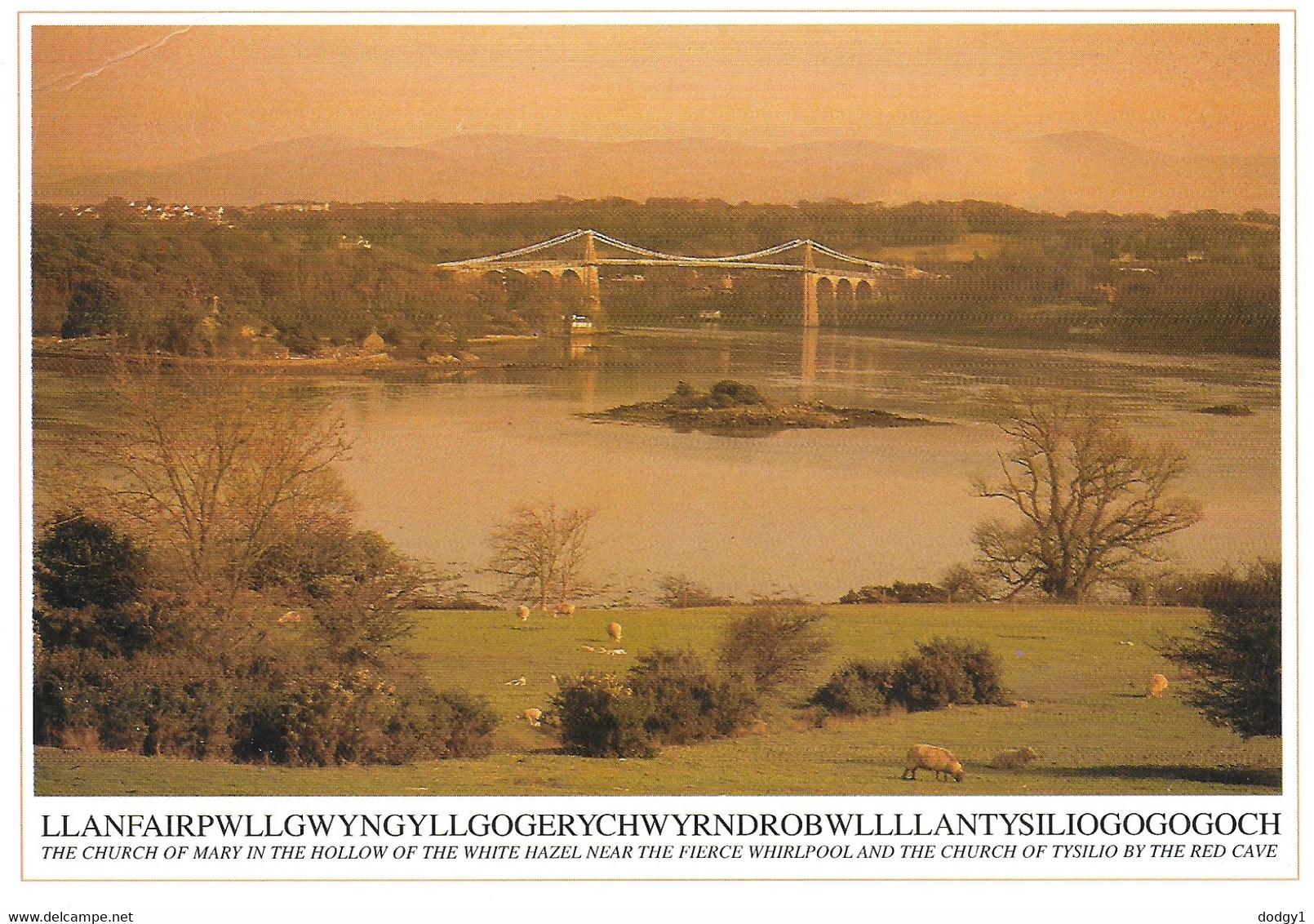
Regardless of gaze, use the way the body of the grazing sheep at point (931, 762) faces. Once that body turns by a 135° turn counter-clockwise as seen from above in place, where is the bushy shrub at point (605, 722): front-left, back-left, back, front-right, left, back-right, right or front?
front-left

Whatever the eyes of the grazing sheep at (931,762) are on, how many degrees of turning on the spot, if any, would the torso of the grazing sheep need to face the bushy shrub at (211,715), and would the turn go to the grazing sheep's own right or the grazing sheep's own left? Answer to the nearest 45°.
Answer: approximately 180°

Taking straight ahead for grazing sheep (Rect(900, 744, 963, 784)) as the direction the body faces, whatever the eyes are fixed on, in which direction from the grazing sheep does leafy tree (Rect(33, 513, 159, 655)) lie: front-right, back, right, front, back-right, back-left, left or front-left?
back

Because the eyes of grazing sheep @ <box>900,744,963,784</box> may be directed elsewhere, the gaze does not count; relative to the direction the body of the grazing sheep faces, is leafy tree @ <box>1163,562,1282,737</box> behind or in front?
in front

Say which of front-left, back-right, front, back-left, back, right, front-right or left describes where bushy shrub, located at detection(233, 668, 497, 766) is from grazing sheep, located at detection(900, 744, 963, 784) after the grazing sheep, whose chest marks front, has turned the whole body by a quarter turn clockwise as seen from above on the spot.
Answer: right

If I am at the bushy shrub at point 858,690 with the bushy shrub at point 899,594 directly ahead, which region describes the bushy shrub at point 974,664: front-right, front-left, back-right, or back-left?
front-right

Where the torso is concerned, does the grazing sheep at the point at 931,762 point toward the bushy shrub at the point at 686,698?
no

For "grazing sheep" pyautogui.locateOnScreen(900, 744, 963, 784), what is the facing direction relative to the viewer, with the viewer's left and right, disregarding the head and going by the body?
facing to the right of the viewer
